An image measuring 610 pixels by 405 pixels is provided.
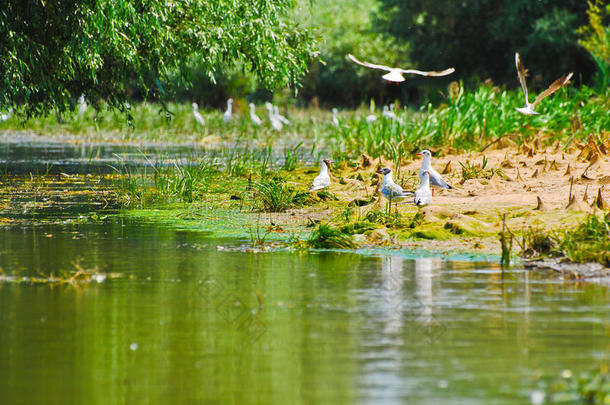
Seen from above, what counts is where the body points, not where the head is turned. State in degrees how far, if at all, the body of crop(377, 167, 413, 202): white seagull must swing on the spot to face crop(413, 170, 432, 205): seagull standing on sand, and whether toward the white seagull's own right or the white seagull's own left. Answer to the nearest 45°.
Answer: approximately 135° to the white seagull's own left

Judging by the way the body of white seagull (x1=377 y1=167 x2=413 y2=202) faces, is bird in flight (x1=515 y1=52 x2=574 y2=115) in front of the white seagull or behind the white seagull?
behind

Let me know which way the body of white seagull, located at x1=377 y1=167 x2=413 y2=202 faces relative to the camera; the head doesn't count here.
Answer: to the viewer's left
